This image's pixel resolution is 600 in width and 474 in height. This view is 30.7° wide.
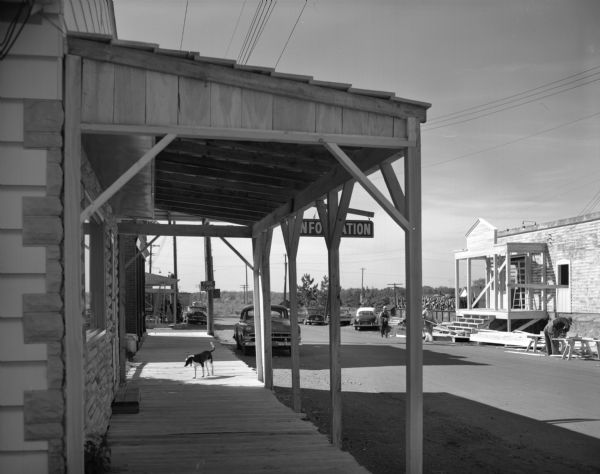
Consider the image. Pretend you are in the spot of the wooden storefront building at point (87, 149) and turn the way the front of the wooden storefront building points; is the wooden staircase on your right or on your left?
on your left

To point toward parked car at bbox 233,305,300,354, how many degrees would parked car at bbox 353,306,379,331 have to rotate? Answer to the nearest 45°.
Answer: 0° — it already faces it

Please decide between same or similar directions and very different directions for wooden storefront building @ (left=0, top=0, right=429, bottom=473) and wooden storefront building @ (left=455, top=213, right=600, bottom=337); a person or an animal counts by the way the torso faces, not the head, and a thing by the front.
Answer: very different directions

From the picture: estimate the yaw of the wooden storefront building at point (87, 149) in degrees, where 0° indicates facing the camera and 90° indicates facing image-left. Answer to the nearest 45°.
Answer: approximately 270°

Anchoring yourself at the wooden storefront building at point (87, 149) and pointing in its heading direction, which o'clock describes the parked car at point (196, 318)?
The parked car is roughly at 9 o'clock from the wooden storefront building.

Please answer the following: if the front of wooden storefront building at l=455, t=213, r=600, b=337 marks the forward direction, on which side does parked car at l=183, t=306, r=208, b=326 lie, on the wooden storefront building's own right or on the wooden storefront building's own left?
on the wooden storefront building's own right

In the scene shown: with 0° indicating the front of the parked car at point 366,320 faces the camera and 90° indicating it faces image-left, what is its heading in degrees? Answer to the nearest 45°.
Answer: approximately 0°
